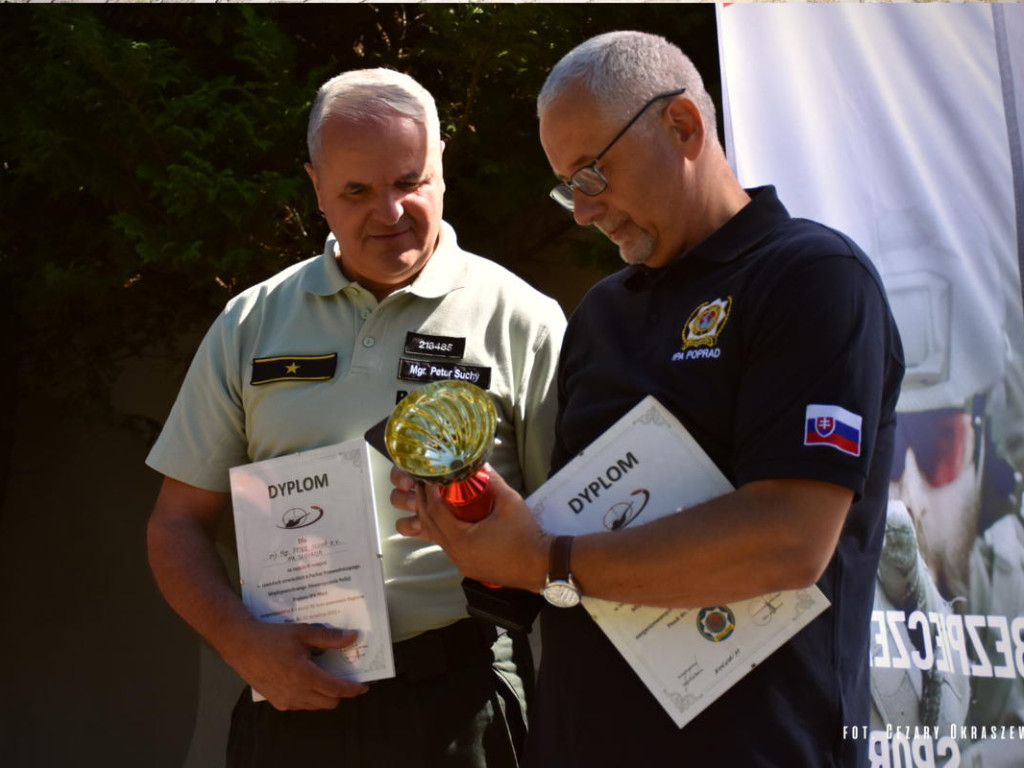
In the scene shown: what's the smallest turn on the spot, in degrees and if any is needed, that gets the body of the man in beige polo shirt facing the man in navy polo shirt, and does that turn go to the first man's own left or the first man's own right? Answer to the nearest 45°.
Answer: approximately 45° to the first man's own left

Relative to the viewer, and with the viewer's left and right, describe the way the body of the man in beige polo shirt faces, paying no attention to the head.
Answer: facing the viewer

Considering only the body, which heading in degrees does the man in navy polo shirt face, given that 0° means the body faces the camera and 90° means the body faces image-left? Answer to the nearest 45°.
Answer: approximately 45°

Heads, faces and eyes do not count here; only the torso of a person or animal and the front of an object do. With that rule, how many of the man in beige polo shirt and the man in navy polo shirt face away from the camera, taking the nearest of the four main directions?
0

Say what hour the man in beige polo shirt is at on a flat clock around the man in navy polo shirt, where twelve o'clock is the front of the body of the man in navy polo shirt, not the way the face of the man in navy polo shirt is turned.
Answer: The man in beige polo shirt is roughly at 3 o'clock from the man in navy polo shirt.
